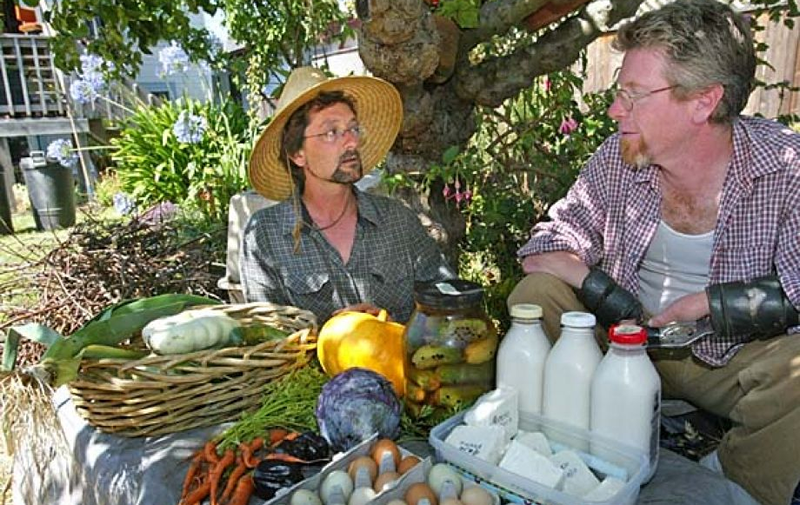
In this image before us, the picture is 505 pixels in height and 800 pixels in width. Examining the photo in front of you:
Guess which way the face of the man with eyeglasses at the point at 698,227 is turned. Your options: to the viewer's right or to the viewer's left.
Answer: to the viewer's left

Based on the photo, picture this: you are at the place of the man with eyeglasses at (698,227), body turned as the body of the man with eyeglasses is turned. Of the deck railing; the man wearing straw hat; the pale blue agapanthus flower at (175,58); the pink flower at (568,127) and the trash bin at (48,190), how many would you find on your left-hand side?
0

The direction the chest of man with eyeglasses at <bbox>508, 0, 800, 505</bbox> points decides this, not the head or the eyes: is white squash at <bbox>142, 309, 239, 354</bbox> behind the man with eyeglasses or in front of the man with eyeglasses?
in front

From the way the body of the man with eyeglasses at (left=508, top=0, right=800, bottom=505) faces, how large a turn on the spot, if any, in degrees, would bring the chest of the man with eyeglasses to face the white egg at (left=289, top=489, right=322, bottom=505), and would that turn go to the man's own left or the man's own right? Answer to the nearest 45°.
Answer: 0° — they already face it

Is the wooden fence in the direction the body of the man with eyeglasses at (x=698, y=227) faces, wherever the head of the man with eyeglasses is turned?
no

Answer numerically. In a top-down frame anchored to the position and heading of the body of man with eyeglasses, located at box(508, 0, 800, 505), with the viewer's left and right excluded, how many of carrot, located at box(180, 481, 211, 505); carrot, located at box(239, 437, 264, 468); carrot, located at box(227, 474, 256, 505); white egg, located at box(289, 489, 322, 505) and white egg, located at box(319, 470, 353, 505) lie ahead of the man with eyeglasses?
5

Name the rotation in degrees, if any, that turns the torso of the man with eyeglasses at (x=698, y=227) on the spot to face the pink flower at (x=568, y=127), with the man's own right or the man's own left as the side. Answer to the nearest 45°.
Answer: approximately 135° to the man's own right

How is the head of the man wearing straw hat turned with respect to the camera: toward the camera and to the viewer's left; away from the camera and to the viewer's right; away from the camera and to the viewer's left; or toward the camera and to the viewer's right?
toward the camera and to the viewer's right

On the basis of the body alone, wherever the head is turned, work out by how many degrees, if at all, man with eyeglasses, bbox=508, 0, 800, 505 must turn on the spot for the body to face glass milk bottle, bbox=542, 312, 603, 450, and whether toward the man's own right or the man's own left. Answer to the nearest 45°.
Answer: approximately 45° to the man's own left

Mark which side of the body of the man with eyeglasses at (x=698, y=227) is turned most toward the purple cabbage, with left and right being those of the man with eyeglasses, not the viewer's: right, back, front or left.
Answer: front

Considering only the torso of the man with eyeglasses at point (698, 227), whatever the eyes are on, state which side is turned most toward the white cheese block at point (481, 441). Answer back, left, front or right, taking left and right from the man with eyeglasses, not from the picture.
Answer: front

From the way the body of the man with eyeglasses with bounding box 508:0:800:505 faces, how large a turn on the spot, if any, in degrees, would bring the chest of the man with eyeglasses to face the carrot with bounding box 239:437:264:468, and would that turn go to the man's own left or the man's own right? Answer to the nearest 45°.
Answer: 0° — they already face it

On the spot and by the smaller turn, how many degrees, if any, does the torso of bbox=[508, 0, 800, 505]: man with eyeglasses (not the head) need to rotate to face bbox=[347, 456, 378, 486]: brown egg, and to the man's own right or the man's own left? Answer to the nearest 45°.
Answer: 0° — they already face it

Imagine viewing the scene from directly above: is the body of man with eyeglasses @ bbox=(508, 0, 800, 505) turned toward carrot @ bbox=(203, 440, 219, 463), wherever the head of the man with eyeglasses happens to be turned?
yes

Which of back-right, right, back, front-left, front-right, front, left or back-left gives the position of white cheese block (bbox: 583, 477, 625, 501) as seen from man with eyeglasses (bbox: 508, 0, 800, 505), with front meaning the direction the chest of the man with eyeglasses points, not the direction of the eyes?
front-left

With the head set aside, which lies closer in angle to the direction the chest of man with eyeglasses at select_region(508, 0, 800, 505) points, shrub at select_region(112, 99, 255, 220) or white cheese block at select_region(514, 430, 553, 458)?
the white cheese block

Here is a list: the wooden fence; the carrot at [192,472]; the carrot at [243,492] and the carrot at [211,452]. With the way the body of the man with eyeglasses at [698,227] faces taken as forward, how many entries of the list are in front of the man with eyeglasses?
3

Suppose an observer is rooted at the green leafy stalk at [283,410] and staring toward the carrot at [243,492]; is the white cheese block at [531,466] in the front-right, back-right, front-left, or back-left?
front-left

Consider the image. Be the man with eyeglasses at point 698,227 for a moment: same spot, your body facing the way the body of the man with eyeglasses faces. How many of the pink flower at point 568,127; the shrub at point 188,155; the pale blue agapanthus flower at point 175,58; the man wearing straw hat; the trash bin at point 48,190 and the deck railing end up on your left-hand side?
0

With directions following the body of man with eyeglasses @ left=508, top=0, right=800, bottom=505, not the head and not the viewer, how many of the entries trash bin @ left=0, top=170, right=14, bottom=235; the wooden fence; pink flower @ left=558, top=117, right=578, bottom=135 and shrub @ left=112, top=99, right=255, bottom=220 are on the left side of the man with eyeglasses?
0
